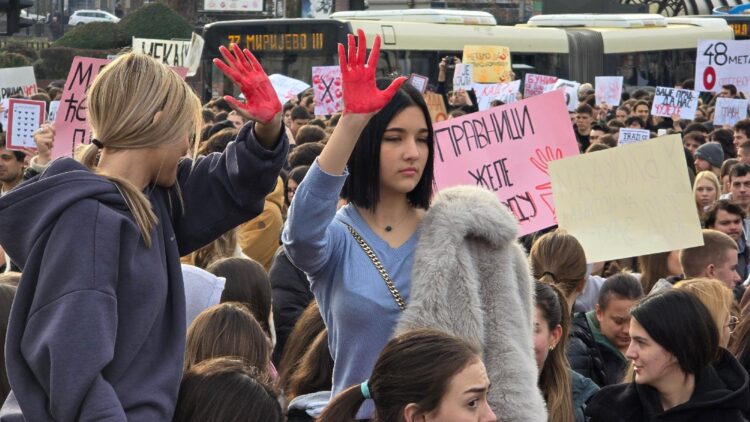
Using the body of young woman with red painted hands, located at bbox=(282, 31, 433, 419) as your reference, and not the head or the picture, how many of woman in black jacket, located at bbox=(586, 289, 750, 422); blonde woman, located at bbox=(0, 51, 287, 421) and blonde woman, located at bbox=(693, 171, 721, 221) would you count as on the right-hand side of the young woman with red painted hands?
1

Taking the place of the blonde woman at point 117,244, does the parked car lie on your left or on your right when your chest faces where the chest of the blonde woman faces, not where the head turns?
on your left

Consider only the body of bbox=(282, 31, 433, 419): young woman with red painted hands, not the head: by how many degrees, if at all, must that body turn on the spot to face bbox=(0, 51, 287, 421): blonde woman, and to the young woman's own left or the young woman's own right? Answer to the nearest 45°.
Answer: approximately 90° to the young woman's own right

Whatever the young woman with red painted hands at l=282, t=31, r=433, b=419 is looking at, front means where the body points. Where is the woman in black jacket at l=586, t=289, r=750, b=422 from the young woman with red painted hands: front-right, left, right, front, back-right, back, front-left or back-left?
left

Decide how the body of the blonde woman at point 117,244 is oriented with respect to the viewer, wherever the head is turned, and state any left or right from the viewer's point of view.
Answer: facing to the right of the viewer

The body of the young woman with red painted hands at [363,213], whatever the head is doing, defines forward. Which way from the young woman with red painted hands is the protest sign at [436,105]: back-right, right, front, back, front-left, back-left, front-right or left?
back-left

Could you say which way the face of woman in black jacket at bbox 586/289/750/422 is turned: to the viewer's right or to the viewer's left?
to the viewer's left

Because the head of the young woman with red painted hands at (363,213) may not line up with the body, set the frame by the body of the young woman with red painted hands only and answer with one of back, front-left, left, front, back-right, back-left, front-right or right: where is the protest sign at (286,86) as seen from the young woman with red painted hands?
back-left

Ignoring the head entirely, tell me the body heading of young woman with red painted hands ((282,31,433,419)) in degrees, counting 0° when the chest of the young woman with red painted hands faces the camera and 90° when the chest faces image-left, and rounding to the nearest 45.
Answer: approximately 315°

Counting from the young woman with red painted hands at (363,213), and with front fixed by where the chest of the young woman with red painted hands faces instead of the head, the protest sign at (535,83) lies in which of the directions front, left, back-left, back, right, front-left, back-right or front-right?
back-left
